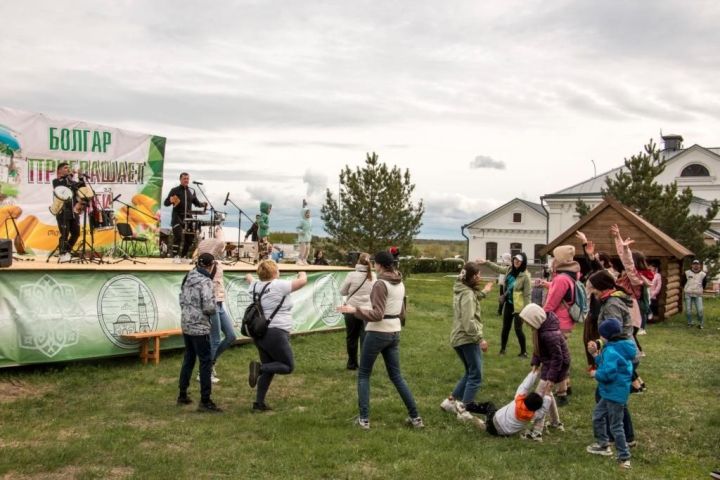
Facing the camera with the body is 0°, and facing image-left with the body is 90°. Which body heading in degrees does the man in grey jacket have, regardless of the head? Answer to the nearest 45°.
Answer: approximately 225°

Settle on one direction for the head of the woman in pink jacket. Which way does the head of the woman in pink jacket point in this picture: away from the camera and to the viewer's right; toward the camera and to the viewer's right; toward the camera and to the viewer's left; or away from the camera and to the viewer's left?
away from the camera and to the viewer's left

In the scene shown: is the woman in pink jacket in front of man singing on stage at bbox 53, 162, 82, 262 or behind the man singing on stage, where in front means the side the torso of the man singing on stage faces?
in front

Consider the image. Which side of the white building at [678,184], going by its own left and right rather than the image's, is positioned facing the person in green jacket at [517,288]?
front

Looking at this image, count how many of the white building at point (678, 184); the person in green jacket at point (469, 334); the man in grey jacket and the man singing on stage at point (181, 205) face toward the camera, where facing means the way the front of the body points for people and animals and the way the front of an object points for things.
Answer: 2

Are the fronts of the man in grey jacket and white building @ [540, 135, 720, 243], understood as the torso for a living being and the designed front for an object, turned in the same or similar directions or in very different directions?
very different directions

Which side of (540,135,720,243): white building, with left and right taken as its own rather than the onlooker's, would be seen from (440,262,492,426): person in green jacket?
front

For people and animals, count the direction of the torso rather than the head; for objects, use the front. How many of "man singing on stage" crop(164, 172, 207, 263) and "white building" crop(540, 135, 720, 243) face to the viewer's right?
0

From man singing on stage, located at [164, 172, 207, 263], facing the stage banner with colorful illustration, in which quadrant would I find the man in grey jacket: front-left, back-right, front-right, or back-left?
back-left

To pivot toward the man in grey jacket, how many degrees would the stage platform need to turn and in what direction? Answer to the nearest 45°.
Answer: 0° — it already faces them

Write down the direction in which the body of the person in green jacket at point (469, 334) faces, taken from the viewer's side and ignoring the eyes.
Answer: to the viewer's right
